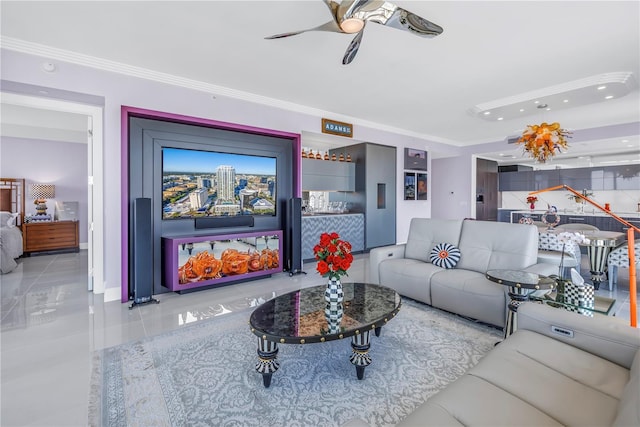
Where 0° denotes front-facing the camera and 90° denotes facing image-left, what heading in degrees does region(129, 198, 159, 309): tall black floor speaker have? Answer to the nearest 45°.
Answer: approximately 0°

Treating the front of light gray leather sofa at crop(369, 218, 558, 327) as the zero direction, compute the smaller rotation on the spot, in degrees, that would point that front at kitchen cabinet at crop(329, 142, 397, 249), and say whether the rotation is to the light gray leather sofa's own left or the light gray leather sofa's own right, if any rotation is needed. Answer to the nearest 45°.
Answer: approximately 90° to the light gray leather sofa's own right

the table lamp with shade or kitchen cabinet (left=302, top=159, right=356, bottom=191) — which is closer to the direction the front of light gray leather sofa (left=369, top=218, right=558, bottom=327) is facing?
the table lamp with shade

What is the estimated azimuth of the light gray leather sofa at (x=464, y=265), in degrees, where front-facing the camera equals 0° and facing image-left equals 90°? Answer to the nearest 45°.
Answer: approximately 45°

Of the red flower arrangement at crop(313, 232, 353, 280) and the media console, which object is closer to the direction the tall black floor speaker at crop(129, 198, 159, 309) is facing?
the red flower arrangement

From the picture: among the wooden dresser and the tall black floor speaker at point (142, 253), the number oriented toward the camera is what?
2

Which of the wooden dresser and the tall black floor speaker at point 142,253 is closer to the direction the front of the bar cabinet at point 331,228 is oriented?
the tall black floor speaker

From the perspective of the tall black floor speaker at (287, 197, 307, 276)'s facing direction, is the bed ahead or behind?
behind

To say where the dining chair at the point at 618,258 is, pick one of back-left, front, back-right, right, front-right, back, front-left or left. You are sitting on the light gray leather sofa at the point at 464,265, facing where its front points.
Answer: back
